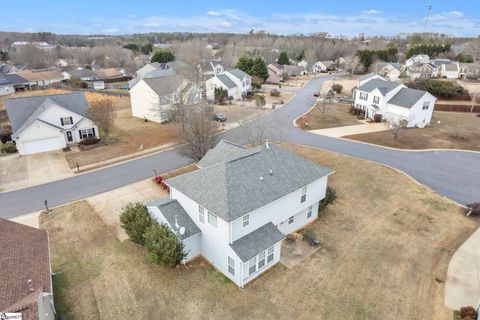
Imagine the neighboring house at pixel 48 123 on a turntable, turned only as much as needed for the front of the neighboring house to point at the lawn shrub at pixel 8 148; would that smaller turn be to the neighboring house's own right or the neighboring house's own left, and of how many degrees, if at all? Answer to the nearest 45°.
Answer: approximately 90° to the neighboring house's own right

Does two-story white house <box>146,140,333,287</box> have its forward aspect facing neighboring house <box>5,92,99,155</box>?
yes

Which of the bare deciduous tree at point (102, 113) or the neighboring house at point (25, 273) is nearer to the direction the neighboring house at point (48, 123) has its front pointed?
the neighboring house

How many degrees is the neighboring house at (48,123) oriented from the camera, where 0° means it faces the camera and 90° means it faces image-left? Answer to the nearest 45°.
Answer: approximately 0°

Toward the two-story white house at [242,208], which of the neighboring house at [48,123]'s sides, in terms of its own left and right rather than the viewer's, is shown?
front

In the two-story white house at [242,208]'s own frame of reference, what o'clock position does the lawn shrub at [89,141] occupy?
The lawn shrub is roughly at 12 o'clock from the two-story white house.

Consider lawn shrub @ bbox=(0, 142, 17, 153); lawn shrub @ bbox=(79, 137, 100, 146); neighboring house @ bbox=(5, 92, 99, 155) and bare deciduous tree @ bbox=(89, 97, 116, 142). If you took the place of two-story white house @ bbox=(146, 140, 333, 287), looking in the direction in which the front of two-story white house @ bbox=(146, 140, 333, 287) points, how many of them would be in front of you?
4

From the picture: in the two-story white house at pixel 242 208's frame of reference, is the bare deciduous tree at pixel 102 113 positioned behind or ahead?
ahead

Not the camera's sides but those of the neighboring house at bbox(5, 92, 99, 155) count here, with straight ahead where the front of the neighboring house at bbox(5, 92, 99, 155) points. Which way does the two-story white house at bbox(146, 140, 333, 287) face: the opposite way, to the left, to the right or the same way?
the opposite way

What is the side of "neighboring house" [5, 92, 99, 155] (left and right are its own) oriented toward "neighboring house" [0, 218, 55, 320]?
front

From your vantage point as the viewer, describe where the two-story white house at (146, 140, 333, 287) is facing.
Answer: facing away from the viewer and to the left of the viewer

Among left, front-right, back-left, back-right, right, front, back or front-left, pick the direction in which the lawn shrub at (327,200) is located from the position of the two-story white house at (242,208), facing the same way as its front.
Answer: right

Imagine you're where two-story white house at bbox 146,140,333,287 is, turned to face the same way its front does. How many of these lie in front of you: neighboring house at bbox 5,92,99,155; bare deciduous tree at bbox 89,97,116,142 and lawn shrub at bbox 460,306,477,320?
2

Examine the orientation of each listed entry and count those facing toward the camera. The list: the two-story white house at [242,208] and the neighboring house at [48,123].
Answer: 1
